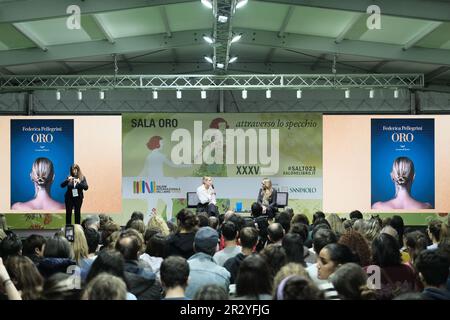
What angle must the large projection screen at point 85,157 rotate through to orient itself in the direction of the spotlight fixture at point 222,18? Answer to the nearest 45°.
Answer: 0° — it already faces it

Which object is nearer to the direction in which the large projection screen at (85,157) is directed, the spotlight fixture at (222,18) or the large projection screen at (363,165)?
the spotlight fixture

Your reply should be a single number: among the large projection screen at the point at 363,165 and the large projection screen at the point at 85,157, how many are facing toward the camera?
2

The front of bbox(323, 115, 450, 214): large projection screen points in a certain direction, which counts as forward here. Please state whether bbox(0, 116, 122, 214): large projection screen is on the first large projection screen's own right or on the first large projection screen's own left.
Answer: on the first large projection screen's own right

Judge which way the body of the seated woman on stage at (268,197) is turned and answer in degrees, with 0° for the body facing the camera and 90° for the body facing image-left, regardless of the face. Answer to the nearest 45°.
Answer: approximately 45°

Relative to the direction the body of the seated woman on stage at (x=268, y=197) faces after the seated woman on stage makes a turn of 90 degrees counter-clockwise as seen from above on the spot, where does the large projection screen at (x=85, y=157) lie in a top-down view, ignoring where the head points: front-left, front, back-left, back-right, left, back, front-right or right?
back

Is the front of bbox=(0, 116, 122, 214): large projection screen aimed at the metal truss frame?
no

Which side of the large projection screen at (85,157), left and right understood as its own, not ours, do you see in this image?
front

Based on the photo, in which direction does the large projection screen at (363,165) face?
toward the camera
